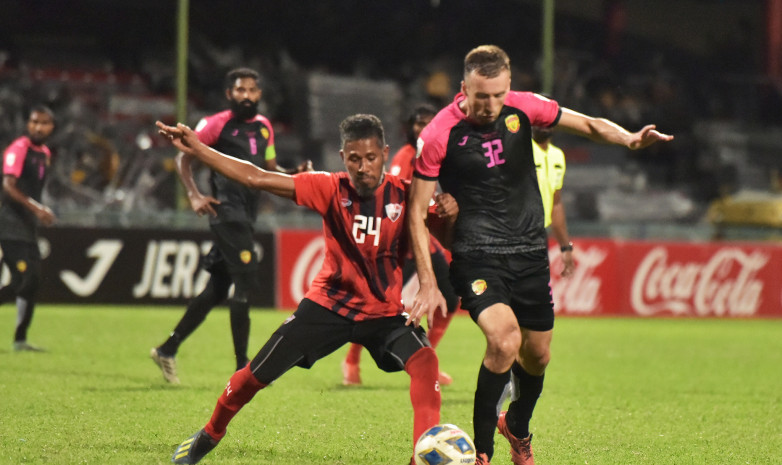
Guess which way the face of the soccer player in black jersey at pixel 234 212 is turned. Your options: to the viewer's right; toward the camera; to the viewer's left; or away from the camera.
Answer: toward the camera

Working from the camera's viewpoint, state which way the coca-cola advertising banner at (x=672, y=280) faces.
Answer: facing the viewer

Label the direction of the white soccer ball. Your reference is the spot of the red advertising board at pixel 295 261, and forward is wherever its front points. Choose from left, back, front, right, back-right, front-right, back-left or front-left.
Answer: front

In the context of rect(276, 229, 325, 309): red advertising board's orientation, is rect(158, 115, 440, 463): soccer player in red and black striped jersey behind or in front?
in front

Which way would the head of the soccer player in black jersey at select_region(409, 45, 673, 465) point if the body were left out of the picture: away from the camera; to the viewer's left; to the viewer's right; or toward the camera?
toward the camera

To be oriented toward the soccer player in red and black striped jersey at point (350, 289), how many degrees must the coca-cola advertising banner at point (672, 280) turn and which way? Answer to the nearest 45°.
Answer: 0° — it already faces them

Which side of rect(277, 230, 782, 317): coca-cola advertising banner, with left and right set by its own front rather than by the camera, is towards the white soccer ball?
front

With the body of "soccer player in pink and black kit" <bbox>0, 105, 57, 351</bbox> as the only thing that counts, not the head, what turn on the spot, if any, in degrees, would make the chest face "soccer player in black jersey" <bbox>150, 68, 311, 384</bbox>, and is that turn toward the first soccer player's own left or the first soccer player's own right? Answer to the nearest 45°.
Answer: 0° — they already face them

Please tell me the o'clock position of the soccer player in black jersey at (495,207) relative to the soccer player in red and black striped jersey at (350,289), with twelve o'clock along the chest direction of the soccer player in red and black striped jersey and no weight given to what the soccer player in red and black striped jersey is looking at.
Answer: The soccer player in black jersey is roughly at 9 o'clock from the soccer player in red and black striped jersey.

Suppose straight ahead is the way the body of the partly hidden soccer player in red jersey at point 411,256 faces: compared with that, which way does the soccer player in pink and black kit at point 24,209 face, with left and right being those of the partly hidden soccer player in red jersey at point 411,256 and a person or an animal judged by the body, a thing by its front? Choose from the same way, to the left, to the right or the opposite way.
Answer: the same way

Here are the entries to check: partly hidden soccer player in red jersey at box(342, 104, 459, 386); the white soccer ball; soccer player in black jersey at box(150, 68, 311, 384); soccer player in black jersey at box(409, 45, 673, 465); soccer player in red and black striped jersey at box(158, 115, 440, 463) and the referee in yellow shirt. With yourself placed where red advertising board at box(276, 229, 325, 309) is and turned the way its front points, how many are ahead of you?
6

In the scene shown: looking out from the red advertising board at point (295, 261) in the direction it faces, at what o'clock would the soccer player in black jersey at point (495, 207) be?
The soccer player in black jersey is roughly at 12 o'clock from the red advertising board.

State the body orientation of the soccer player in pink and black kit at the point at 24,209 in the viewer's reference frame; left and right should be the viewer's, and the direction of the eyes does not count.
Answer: facing the viewer and to the right of the viewer

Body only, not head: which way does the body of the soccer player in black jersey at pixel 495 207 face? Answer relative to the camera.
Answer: toward the camera

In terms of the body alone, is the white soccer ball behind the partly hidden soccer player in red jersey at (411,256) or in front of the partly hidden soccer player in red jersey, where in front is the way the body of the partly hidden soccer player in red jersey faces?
in front
